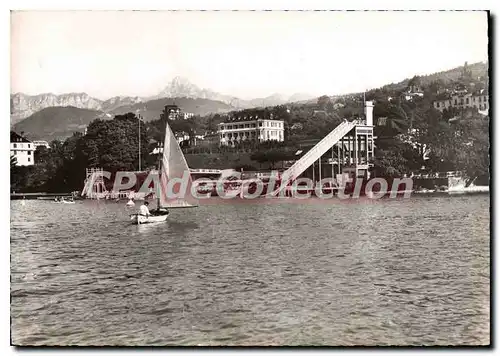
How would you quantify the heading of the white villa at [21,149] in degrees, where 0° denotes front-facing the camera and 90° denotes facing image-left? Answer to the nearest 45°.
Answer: approximately 0°

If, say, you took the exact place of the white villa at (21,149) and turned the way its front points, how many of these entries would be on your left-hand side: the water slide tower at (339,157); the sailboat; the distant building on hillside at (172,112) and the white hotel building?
4

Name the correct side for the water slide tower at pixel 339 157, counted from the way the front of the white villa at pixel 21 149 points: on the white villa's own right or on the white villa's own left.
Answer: on the white villa's own left

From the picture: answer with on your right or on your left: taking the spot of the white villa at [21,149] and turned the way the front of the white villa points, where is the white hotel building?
on your left

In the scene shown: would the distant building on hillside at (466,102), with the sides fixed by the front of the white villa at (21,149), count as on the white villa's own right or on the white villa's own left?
on the white villa's own left

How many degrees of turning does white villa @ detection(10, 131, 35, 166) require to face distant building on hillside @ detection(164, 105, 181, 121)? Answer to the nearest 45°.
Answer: approximately 90° to its left
